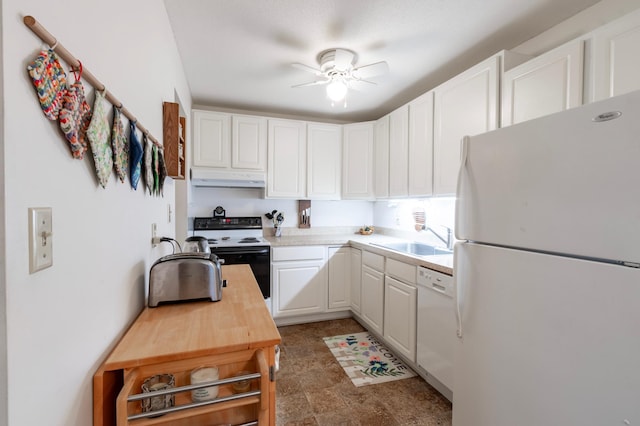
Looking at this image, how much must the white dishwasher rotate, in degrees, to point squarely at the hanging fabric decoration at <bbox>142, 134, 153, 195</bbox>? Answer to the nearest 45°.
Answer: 0° — it already faces it

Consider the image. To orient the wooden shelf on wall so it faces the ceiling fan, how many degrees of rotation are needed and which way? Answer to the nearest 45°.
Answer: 0° — it already faces it

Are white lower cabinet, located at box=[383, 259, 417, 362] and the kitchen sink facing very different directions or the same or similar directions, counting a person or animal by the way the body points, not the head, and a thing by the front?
same or similar directions

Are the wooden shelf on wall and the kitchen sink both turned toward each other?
yes

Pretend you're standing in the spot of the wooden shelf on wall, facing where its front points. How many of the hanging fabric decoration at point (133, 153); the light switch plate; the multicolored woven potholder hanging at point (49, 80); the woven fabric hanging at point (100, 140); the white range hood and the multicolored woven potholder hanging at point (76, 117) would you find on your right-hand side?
5

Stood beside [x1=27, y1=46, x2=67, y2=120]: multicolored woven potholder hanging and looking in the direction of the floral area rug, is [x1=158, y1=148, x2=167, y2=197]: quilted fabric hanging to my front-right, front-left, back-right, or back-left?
front-left

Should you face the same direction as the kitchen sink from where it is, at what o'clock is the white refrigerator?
The white refrigerator is roughly at 10 o'clock from the kitchen sink.

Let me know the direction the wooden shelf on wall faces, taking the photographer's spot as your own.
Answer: facing to the right of the viewer

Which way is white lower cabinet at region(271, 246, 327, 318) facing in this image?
toward the camera

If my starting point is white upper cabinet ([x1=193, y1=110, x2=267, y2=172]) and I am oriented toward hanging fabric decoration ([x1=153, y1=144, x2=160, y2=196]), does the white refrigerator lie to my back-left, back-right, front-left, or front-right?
front-left

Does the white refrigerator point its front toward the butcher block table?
yes

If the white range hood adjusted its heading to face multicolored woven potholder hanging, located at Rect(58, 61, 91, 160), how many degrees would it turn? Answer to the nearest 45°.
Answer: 0° — it already faces it

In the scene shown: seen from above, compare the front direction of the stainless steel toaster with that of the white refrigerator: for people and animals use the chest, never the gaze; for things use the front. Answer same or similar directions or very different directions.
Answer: very different directions

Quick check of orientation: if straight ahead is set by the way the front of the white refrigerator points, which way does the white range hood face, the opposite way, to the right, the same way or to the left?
to the left

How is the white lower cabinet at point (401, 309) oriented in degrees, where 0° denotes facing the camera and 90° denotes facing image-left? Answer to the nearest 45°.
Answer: approximately 45°

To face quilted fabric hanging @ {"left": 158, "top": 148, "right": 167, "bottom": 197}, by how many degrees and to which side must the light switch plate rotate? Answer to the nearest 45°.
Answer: approximately 90° to its left

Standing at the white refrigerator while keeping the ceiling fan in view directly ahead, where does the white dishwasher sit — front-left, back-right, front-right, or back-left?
front-right

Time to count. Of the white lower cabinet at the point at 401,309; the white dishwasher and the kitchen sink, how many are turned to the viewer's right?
0

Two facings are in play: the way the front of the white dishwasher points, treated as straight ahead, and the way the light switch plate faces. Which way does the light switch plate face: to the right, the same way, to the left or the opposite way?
the opposite way
